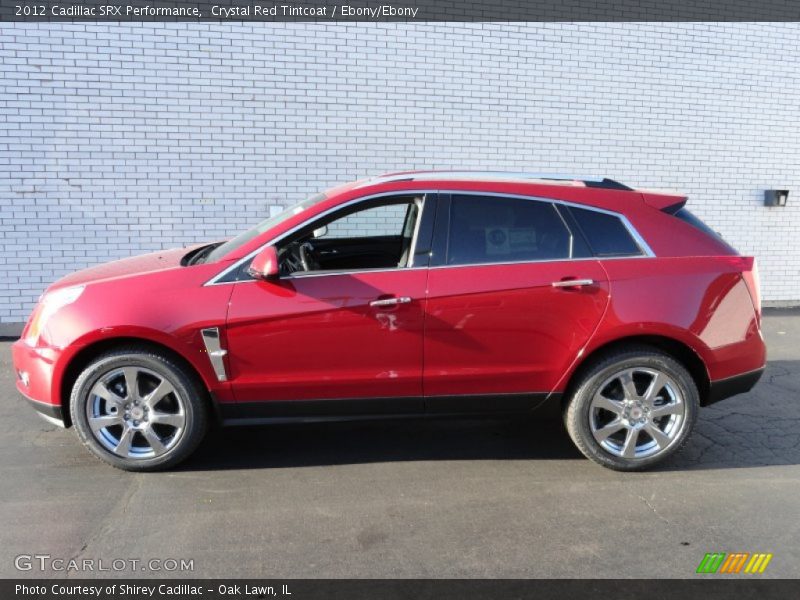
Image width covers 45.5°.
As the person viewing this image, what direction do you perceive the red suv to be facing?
facing to the left of the viewer
